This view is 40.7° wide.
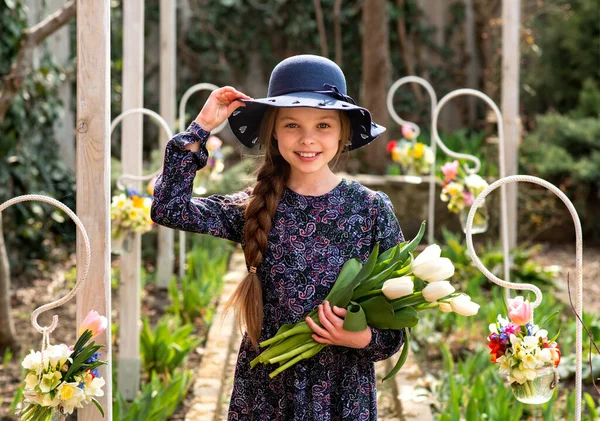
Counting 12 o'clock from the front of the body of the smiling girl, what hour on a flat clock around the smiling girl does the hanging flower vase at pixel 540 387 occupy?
The hanging flower vase is roughly at 10 o'clock from the smiling girl.

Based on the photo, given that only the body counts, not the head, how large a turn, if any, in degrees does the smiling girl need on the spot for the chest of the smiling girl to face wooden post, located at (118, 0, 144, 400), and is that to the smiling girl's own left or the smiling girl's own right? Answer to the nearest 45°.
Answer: approximately 135° to the smiling girl's own right

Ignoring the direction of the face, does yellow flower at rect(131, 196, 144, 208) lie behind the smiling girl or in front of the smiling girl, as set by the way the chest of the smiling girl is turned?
behind

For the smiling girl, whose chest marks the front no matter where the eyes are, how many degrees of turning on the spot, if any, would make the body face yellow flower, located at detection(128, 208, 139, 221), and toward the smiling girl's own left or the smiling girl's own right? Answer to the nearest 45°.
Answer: approximately 135° to the smiling girl's own right

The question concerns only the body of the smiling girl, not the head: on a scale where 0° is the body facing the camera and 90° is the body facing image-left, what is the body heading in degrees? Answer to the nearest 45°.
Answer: approximately 0°

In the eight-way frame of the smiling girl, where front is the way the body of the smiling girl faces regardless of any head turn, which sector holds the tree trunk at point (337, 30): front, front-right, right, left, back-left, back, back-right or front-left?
back

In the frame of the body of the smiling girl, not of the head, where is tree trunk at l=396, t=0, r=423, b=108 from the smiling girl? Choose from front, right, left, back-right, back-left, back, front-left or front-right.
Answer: back

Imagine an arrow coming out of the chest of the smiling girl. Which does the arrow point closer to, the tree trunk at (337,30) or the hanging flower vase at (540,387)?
the hanging flower vase

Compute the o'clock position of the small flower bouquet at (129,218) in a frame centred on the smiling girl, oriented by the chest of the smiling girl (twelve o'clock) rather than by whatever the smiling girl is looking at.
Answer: The small flower bouquet is roughly at 5 o'clock from the smiling girl.

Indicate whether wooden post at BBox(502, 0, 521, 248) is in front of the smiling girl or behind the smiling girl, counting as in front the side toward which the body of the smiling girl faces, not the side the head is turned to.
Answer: behind

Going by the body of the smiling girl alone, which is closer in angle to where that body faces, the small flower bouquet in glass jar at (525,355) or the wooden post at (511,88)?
the small flower bouquet in glass jar

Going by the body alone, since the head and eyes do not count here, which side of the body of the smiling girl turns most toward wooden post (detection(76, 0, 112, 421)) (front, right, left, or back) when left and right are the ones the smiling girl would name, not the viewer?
right

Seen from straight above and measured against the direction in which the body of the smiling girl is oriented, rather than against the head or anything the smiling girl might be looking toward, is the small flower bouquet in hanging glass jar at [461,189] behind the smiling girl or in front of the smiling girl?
behind
